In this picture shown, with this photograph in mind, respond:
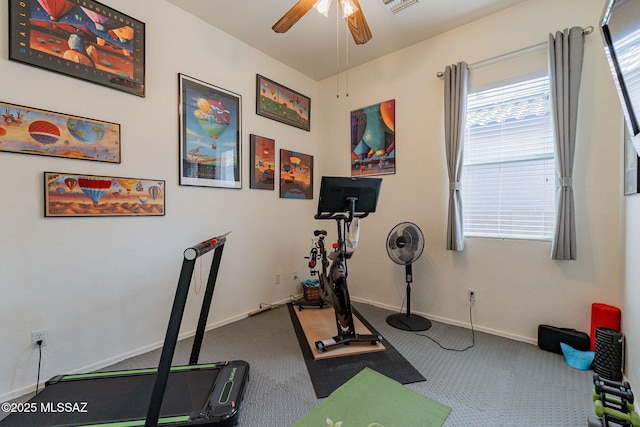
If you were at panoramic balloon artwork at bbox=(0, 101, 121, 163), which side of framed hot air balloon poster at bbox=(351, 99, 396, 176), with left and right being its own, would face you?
front

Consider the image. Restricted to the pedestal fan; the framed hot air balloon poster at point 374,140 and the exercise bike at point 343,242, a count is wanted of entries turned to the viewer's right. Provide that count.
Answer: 0

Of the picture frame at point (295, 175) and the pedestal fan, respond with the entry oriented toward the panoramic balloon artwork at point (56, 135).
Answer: the pedestal fan

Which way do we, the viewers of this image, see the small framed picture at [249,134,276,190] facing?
facing the viewer and to the right of the viewer

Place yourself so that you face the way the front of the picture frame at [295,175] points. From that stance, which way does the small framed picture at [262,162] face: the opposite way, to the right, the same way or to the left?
the same way

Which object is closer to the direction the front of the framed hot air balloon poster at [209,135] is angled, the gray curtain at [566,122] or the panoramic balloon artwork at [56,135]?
the gray curtain

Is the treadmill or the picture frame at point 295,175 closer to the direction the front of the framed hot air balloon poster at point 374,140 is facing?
the treadmill

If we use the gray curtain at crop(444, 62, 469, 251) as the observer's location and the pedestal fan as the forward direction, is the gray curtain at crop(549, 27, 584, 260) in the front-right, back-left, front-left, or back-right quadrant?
back-left

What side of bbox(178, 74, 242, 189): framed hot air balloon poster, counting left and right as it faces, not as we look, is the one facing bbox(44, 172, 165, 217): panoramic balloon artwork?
right

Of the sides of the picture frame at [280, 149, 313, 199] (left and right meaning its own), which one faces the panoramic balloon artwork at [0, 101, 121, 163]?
right
